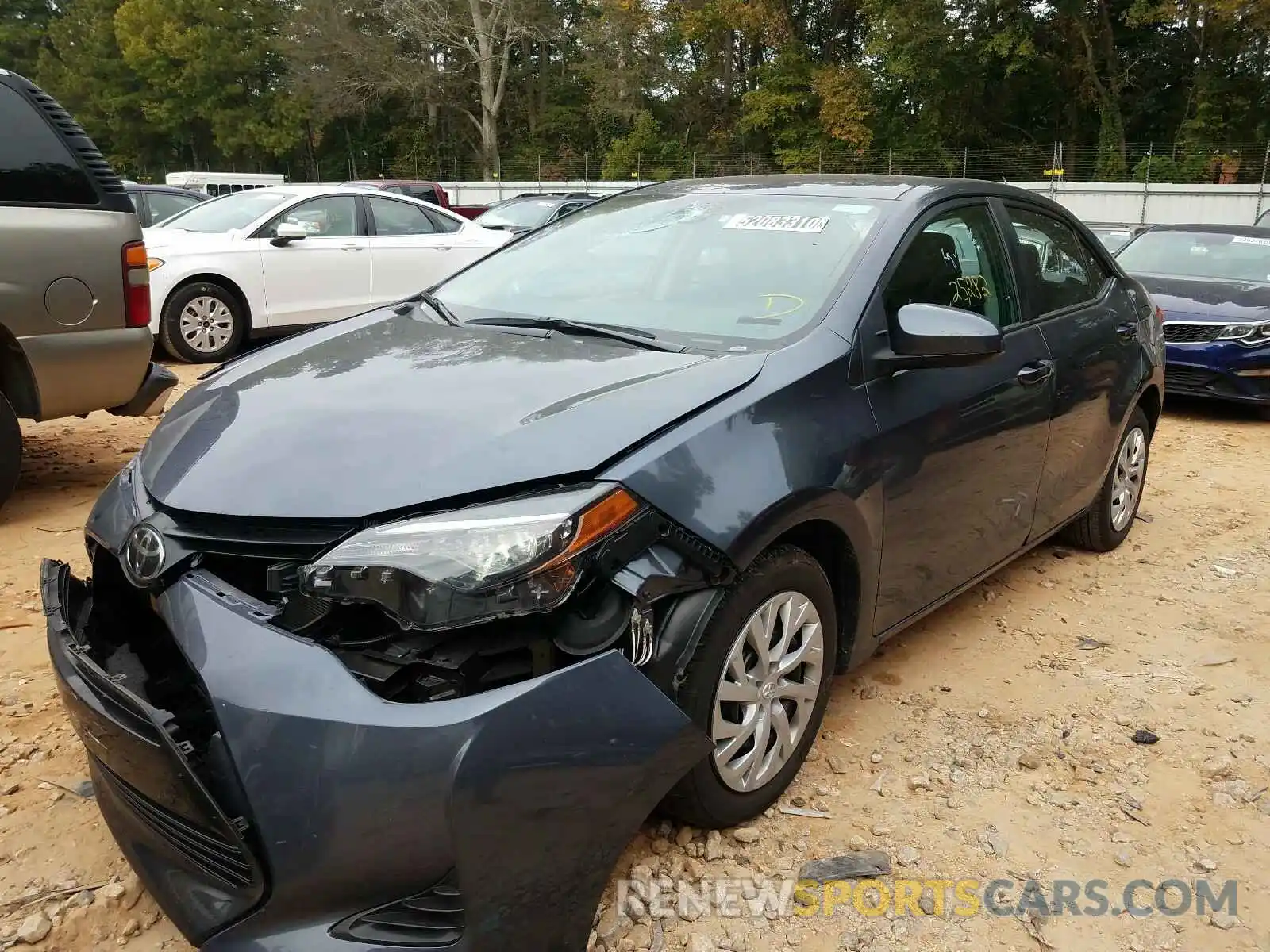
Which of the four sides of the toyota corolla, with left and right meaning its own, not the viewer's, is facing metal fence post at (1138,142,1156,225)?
back

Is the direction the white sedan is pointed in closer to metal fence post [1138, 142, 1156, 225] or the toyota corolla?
the toyota corolla

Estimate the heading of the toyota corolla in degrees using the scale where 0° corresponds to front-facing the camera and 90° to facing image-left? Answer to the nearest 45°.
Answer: approximately 45°

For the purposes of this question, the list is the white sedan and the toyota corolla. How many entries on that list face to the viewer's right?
0

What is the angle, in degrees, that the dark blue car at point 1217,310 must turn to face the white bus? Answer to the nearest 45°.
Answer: approximately 90° to its right

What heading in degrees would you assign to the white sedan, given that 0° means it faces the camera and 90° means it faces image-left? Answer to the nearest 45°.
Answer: approximately 45°

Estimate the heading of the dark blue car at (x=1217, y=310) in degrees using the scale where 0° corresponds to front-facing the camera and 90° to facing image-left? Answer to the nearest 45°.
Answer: approximately 45°

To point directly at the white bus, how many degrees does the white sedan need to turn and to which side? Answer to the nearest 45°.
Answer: approximately 135° to its right

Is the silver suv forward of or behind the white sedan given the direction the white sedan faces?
forward
